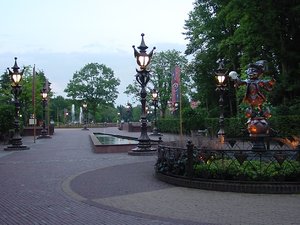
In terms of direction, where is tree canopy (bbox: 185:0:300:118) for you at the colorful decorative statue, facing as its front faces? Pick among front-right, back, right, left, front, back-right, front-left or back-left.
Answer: back-right

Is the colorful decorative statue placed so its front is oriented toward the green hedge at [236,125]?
no

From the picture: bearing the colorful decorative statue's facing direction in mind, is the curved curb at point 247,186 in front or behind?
in front

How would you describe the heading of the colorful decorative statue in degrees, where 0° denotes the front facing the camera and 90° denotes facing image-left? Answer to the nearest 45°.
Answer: approximately 45°

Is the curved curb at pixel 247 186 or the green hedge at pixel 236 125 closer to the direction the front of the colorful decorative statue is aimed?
the curved curb

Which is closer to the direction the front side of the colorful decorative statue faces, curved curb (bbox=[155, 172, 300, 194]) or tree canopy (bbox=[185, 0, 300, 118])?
the curved curb
